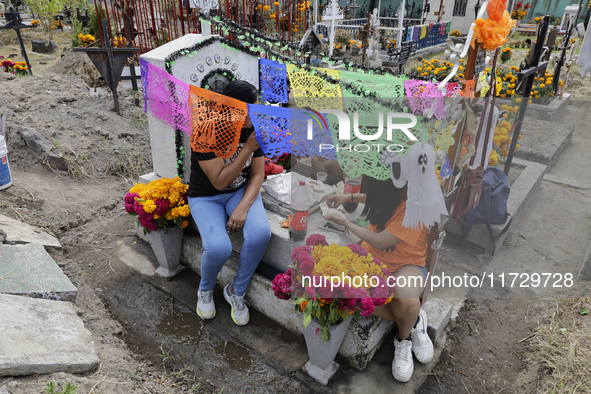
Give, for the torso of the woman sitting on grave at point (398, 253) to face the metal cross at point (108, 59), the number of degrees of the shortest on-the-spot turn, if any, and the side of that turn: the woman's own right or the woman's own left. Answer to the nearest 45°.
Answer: approximately 90° to the woman's own right

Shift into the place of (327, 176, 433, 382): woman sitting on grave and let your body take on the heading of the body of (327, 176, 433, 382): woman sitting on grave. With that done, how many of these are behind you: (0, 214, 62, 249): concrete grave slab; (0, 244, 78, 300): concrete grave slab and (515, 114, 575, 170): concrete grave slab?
1

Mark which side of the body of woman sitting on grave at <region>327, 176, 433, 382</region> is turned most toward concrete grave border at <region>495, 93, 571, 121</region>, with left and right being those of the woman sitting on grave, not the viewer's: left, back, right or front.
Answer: back

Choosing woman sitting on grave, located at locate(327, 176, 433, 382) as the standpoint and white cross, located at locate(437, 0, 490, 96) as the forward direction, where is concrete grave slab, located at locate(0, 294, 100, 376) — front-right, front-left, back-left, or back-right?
back-left

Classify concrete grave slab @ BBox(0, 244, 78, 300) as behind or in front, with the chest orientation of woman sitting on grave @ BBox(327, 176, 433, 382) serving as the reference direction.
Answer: in front

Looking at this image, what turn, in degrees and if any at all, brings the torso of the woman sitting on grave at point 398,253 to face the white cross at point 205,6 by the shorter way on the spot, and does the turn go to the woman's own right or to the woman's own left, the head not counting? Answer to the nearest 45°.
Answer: approximately 90° to the woman's own right

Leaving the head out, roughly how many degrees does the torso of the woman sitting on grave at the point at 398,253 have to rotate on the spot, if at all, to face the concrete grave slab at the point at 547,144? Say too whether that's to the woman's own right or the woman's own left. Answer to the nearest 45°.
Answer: approximately 180°

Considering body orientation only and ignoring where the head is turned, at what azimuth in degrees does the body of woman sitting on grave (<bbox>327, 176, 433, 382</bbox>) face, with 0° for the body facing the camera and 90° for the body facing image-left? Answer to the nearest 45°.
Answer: approximately 45°

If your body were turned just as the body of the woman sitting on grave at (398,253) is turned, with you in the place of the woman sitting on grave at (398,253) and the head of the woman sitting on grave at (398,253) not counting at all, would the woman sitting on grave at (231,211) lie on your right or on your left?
on your right
